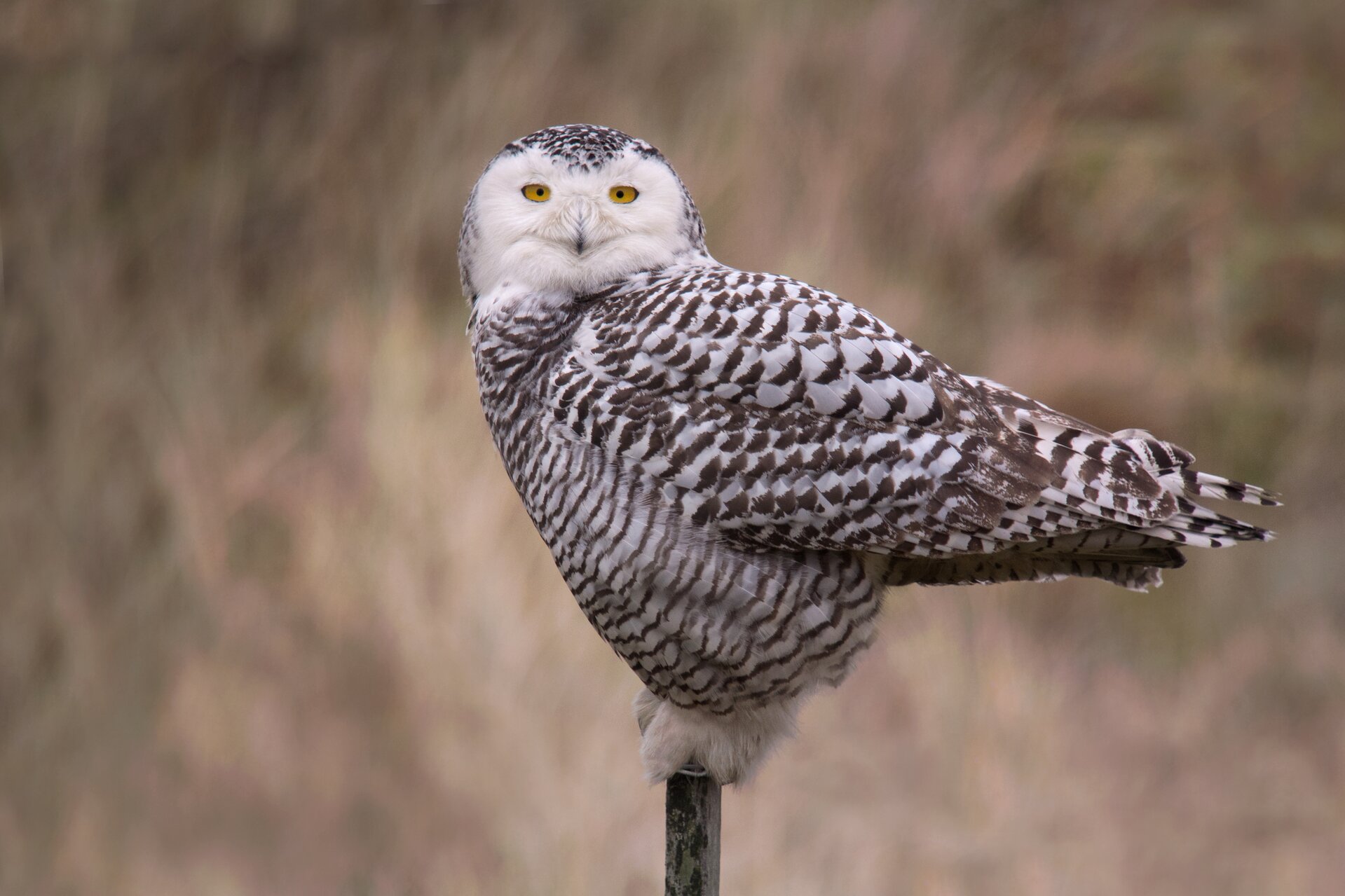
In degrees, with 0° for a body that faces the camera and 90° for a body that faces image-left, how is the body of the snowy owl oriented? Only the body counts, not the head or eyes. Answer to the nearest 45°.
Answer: approximately 90°
